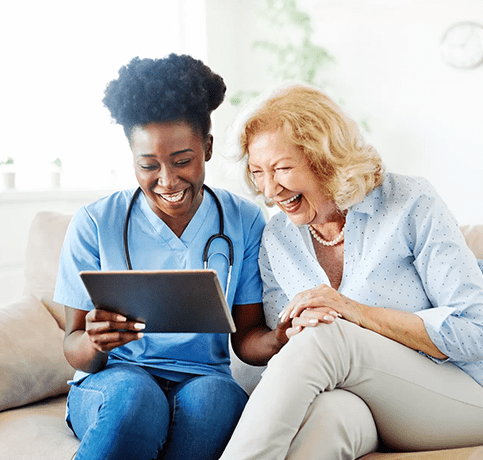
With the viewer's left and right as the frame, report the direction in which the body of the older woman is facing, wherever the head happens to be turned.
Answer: facing the viewer and to the left of the viewer

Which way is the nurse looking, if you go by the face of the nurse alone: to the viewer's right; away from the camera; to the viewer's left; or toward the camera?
toward the camera

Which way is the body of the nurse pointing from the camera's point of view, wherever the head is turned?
toward the camera

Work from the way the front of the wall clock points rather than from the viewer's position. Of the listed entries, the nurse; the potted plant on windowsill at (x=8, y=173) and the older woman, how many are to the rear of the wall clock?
0

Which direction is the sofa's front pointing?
toward the camera

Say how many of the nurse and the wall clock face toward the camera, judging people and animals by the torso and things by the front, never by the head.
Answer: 2

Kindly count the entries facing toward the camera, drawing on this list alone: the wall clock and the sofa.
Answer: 2

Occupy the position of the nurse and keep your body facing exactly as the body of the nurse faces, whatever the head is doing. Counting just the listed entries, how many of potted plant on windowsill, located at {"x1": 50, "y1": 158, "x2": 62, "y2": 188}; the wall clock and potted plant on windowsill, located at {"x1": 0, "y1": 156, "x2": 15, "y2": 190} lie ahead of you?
0

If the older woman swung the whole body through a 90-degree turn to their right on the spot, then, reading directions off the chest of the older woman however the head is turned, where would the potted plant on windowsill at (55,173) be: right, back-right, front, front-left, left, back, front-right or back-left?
front

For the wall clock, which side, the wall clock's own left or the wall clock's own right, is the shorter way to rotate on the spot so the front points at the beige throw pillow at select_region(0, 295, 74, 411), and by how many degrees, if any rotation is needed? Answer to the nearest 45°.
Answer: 0° — it already faces it

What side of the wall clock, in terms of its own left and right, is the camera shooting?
front

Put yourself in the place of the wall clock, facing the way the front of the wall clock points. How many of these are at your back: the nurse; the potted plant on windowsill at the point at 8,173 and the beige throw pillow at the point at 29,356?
0

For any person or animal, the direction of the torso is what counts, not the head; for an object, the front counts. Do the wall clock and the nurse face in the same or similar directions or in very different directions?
same or similar directions

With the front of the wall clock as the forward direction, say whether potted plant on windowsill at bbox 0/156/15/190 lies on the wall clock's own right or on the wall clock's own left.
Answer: on the wall clock's own right

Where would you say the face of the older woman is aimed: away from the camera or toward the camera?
toward the camera

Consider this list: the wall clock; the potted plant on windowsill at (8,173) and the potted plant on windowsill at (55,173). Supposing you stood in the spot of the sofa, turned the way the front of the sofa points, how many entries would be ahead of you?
0
